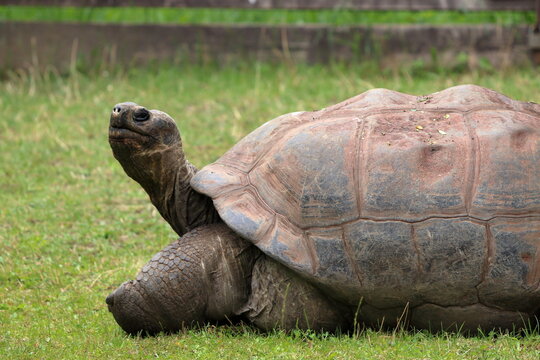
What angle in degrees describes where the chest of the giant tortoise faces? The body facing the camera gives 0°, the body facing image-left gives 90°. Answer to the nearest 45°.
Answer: approximately 90°
